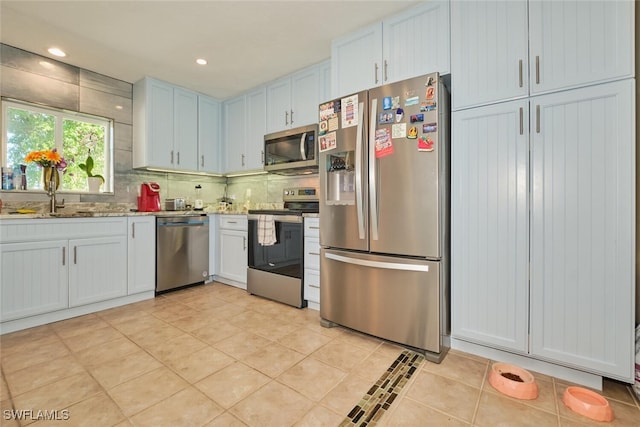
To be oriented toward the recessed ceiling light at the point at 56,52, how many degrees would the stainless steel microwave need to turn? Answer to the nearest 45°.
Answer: approximately 45° to its right

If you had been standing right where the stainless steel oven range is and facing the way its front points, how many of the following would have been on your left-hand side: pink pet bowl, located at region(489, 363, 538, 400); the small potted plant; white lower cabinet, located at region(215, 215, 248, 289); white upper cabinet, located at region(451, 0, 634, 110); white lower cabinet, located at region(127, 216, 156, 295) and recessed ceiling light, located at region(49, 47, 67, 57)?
2

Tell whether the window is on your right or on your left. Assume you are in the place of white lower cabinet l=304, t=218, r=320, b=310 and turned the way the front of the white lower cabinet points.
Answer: on your right

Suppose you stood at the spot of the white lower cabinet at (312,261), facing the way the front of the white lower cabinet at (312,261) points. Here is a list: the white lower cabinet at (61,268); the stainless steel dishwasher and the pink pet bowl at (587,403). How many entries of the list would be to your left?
1

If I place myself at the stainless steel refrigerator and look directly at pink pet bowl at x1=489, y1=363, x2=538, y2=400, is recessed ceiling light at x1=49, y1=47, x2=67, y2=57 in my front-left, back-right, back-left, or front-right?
back-right

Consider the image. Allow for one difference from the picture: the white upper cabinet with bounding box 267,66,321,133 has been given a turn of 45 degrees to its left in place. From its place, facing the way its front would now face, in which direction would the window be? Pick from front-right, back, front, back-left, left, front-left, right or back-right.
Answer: right

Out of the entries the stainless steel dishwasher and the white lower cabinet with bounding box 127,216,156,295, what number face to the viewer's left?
0

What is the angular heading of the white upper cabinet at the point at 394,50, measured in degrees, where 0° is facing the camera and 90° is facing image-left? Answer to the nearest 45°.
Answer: approximately 45°

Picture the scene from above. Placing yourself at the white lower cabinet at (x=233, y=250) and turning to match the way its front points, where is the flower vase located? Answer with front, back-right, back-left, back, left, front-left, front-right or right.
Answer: front-right
